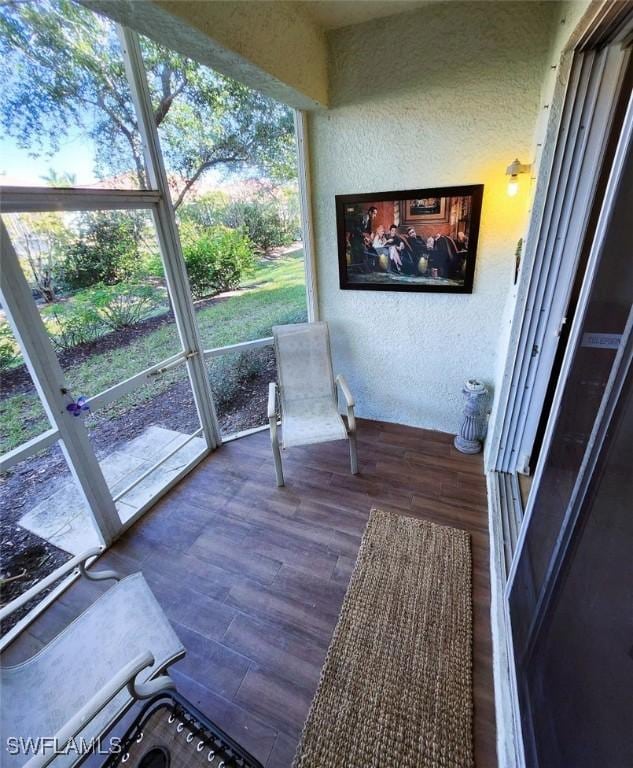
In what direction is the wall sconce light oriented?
to the viewer's left

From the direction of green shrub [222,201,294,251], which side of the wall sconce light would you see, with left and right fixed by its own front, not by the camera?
right

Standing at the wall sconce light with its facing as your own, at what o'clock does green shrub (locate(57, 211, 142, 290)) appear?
The green shrub is roughly at 11 o'clock from the wall sconce light.

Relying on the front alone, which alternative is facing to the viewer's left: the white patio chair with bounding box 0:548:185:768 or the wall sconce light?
the wall sconce light

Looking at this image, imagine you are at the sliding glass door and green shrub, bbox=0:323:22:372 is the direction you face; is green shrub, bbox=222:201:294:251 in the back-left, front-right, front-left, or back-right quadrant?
front-right

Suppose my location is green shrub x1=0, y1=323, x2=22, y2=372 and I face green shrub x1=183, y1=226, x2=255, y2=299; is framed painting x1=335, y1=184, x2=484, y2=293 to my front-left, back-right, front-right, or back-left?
front-right

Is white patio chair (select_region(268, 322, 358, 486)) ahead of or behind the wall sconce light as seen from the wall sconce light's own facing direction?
ahead

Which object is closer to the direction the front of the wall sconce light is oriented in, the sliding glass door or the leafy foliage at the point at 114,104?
the leafy foliage

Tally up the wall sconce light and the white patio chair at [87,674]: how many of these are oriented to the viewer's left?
1

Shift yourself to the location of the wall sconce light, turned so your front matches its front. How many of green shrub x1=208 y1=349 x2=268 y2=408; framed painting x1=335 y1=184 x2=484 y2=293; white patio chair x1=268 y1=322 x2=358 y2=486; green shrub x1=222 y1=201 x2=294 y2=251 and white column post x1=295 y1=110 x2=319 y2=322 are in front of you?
5

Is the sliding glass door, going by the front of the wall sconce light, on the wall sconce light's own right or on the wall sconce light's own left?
on the wall sconce light's own left
